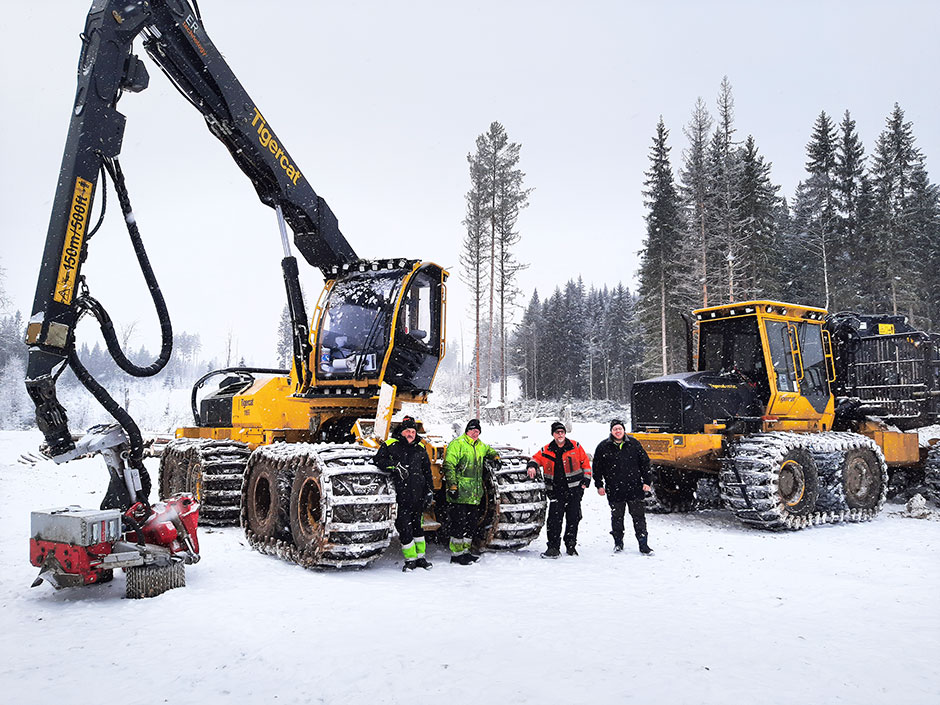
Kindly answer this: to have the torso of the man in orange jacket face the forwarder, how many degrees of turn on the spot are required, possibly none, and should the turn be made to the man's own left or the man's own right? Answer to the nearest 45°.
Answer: approximately 135° to the man's own left

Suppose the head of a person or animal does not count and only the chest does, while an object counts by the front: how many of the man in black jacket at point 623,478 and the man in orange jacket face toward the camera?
2

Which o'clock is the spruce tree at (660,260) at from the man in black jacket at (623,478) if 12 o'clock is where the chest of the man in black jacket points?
The spruce tree is roughly at 6 o'clock from the man in black jacket.

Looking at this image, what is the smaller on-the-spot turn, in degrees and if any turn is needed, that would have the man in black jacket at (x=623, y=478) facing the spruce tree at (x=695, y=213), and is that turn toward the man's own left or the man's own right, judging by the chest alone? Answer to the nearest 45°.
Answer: approximately 180°

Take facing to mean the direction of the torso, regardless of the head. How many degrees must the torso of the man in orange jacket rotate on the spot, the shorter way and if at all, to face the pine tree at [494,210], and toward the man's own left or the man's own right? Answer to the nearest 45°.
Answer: approximately 180°

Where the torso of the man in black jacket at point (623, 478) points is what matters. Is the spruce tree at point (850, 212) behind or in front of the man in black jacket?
behind

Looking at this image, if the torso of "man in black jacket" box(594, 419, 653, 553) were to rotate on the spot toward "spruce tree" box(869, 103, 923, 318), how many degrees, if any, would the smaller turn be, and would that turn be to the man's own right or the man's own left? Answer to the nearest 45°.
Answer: approximately 135° to the man's own left

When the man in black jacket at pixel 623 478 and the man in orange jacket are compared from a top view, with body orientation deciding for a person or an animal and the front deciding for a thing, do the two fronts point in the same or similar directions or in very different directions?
same or similar directions

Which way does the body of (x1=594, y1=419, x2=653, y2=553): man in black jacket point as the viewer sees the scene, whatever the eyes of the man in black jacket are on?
toward the camera

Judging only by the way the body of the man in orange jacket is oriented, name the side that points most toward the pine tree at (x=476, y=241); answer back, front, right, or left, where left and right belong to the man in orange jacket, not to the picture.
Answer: back

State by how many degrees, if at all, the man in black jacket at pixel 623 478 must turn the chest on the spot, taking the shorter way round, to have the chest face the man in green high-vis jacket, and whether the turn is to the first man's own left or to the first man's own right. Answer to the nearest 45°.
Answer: approximately 45° to the first man's own right

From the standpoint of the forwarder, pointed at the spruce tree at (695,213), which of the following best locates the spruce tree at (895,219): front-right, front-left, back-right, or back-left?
front-right

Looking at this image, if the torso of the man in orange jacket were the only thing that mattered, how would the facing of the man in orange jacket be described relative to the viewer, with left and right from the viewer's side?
facing the viewer
